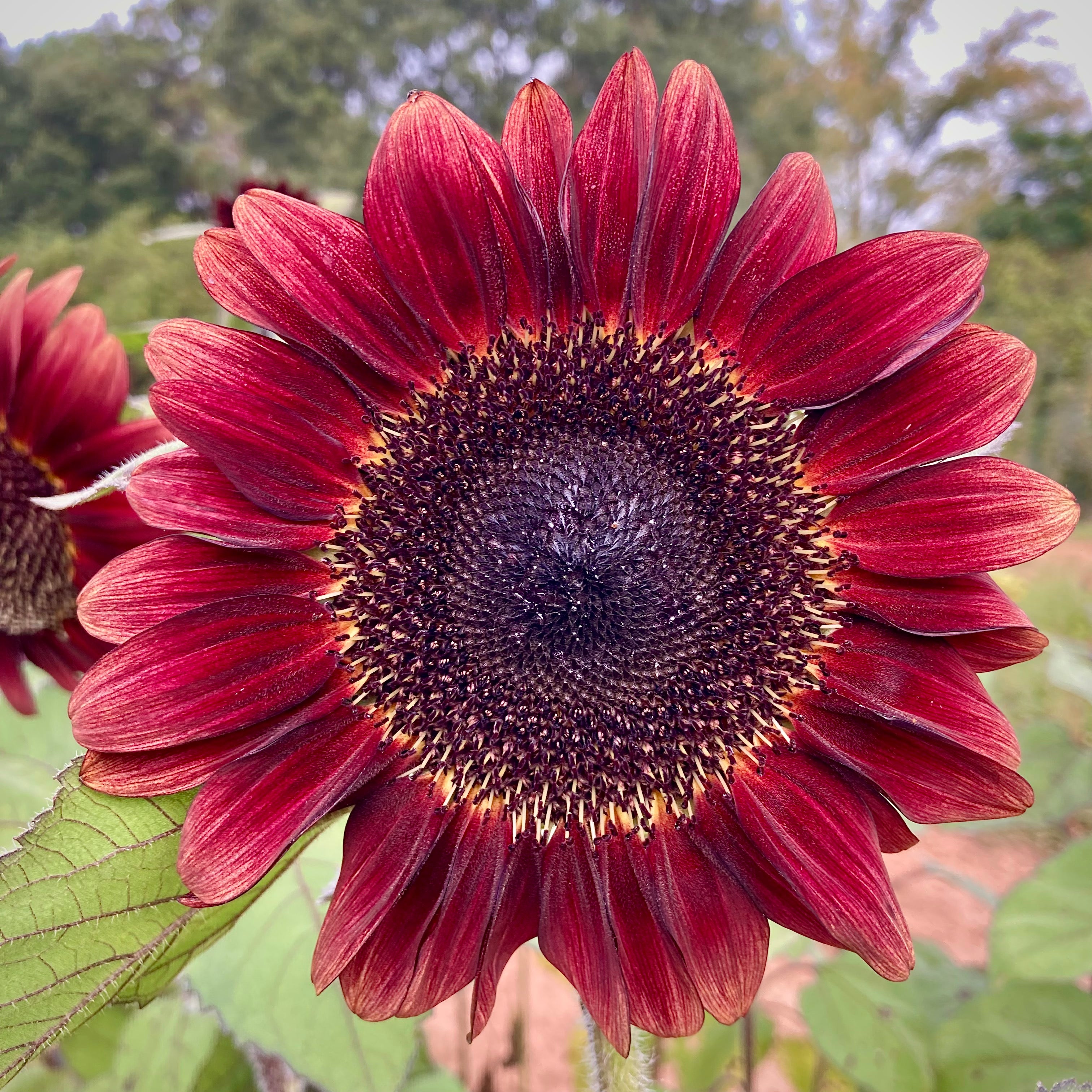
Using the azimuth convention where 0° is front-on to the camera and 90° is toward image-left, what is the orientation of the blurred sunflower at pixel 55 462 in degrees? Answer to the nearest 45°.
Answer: approximately 0°

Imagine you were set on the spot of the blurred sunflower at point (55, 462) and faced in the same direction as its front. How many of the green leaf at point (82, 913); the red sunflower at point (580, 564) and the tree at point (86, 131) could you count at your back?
1

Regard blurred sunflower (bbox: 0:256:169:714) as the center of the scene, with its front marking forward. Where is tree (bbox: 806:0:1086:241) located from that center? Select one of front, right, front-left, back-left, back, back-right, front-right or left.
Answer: back-left

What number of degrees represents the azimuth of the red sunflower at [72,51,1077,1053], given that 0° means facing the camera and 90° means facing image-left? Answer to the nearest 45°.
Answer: approximately 0°

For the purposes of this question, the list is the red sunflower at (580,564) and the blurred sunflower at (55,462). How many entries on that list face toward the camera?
2

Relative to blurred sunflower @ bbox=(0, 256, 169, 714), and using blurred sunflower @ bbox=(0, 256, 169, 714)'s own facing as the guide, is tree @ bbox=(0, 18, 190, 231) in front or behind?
behind
